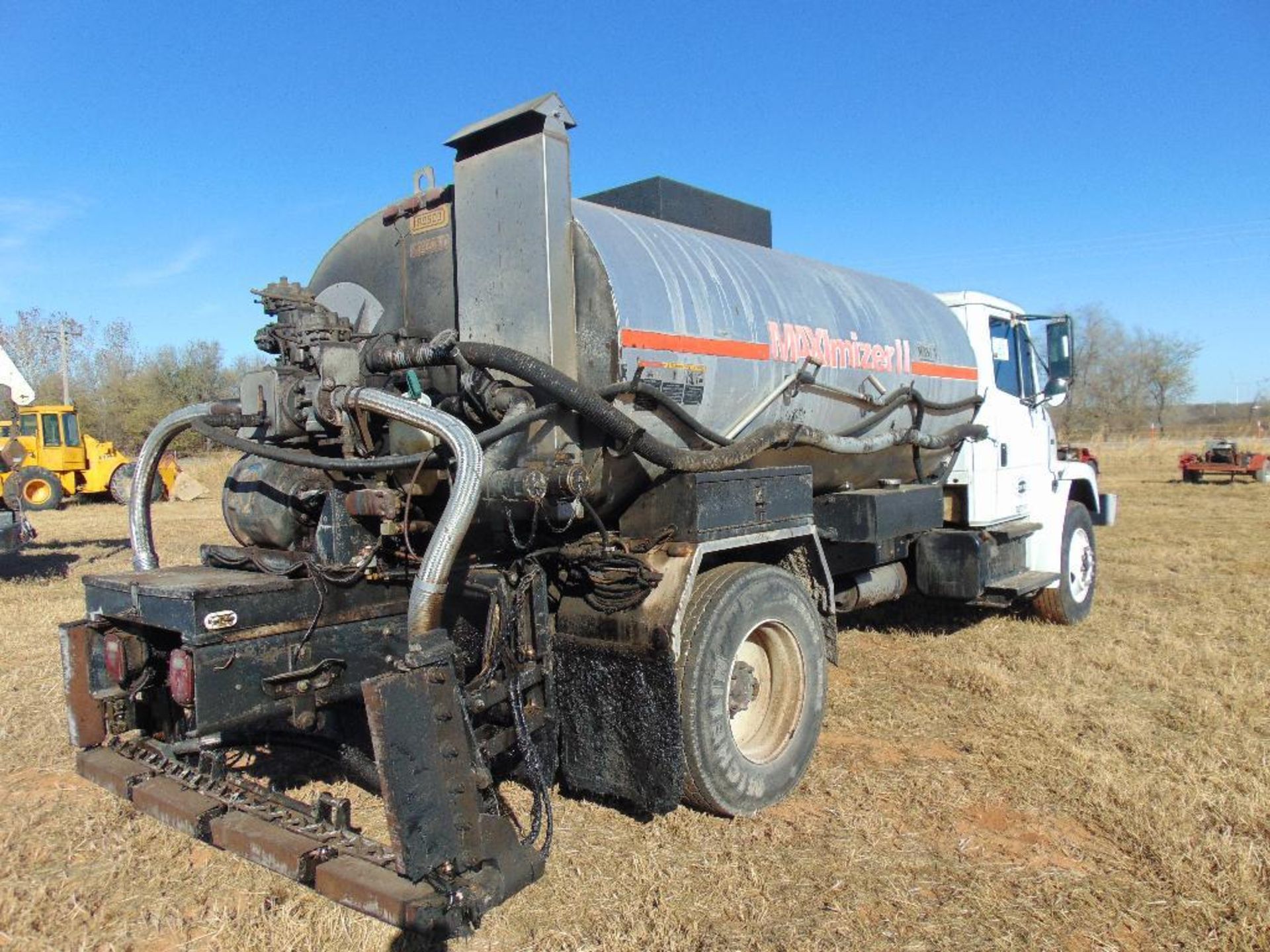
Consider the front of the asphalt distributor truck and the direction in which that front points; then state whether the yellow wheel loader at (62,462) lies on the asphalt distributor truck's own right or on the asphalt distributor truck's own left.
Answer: on the asphalt distributor truck's own left

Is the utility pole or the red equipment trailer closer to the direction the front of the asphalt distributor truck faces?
the red equipment trailer

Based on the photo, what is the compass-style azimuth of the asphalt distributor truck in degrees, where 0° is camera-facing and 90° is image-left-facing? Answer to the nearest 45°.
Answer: approximately 225°

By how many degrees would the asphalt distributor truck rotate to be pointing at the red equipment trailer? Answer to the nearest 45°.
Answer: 0° — it already faces it

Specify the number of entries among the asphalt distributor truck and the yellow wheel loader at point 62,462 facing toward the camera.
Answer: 0
